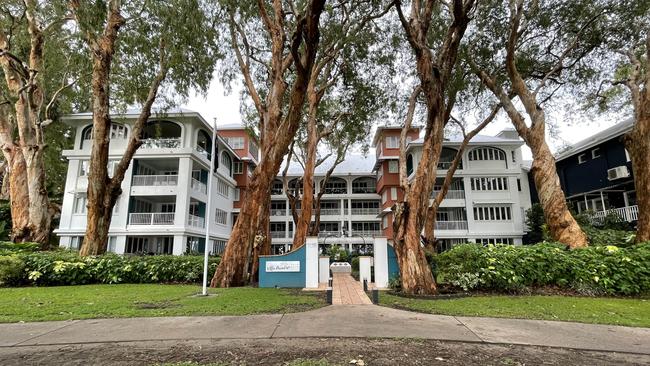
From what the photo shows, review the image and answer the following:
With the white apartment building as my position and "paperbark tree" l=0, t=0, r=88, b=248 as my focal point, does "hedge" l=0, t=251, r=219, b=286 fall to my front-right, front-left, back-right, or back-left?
front-left

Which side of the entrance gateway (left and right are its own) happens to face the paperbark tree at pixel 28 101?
right

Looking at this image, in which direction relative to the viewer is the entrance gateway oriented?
toward the camera

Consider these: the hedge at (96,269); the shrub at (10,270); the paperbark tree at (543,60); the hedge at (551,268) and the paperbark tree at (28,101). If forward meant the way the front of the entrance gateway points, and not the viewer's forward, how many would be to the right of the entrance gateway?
3

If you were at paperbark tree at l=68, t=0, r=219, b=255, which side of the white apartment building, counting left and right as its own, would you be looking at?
front

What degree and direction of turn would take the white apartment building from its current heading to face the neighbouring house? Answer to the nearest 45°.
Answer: approximately 90° to its left

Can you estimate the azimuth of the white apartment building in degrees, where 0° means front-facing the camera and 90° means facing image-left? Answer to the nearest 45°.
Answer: approximately 0°

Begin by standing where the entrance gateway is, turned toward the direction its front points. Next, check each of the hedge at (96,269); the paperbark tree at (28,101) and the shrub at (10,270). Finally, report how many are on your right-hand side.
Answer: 3

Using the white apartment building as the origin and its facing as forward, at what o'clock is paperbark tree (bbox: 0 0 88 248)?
The paperbark tree is roughly at 1 o'clock from the white apartment building.

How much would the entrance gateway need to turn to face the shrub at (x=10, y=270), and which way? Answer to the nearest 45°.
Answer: approximately 90° to its right

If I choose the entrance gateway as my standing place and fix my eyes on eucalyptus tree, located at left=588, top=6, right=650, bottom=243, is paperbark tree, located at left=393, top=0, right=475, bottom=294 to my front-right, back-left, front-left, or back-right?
front-right

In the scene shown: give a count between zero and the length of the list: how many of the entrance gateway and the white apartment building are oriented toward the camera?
2

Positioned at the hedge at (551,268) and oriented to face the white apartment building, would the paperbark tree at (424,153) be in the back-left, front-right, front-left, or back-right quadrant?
front-left

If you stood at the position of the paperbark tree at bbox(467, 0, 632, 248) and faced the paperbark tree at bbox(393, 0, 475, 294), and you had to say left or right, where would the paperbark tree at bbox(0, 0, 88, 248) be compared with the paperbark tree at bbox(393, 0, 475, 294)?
right

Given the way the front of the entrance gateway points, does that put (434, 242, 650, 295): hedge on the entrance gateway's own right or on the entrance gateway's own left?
on the entrance gateway's own left

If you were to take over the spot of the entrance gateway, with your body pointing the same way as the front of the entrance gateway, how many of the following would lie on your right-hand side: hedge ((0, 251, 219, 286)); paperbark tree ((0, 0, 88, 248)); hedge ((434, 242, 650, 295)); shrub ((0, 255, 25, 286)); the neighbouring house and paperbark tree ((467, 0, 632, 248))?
3

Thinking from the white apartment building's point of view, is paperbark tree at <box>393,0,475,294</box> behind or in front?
in front
